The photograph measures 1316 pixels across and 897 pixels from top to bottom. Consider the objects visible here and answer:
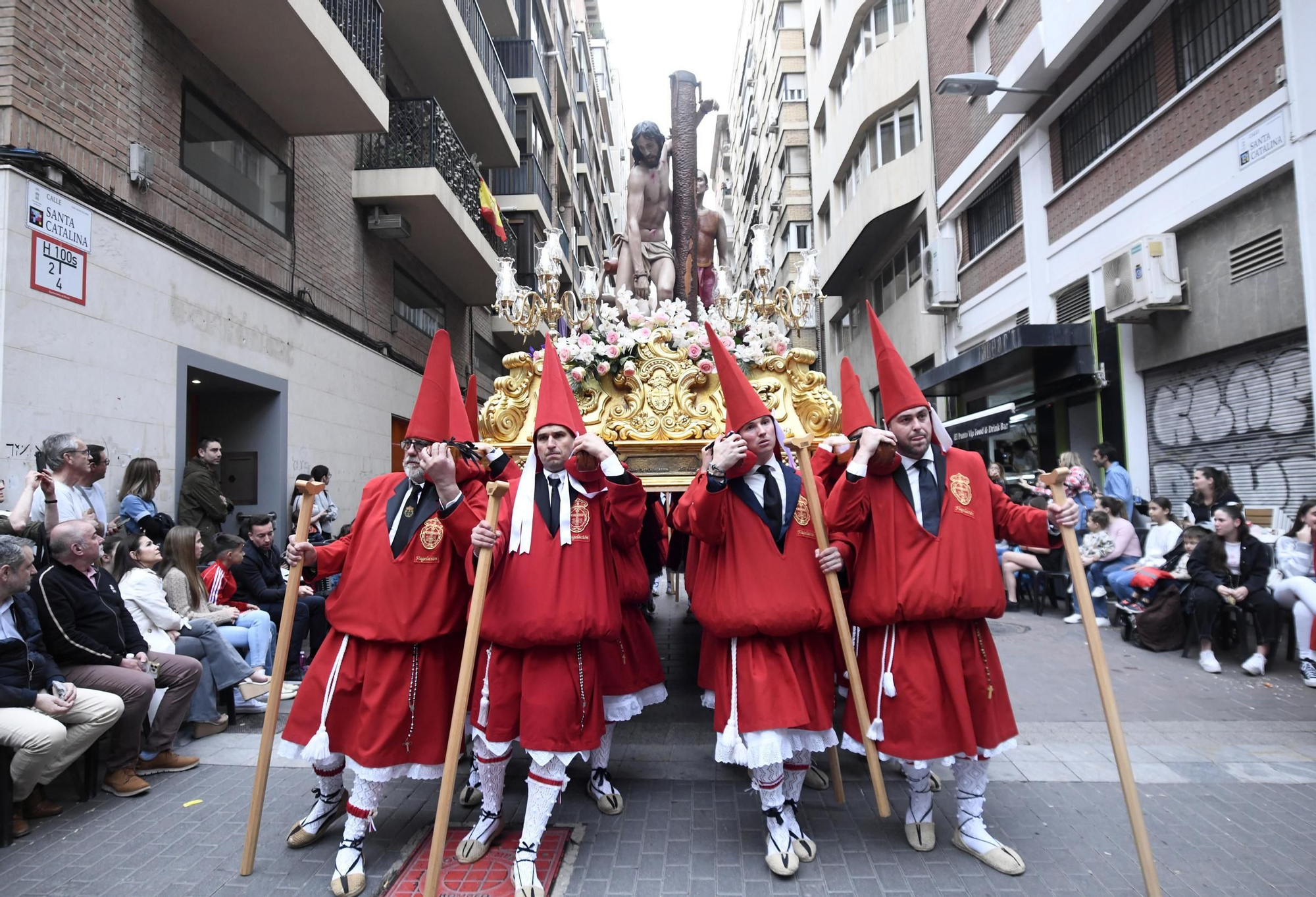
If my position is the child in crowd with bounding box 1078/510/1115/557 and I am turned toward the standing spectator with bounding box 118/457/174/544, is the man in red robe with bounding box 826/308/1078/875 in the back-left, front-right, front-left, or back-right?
front-left

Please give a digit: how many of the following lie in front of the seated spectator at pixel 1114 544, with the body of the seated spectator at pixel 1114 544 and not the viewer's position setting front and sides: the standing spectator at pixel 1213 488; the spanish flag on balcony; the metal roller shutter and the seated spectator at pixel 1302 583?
1

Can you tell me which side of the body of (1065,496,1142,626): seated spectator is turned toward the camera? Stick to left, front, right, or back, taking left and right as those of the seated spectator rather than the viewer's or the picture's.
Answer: left

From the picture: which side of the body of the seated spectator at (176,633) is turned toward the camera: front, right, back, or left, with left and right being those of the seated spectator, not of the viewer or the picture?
right

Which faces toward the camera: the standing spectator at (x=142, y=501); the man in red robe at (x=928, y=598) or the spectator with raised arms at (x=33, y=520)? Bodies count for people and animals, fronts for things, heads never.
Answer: the man in red robe

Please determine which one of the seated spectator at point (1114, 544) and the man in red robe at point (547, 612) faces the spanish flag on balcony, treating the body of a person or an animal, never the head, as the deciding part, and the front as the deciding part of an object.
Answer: the seated spectator

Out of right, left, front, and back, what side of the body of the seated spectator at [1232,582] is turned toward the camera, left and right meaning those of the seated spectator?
front

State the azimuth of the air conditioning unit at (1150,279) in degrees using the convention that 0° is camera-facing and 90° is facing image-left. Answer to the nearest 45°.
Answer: approximately 45°

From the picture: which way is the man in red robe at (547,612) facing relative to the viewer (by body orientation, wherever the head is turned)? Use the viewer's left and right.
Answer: facing the viewer

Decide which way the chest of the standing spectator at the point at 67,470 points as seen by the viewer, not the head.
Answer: to the viewer's right

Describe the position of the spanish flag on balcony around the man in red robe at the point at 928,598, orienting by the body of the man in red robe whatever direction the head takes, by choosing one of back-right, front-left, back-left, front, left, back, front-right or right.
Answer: back-right

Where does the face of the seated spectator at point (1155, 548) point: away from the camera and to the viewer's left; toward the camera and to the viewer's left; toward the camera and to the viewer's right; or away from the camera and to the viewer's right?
toward the camera and to the viewer's left

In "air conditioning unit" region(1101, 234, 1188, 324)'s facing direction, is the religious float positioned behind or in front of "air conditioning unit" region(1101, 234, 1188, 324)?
in front

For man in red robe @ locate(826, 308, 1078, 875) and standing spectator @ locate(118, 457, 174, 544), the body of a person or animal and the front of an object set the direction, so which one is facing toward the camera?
the man in red robe

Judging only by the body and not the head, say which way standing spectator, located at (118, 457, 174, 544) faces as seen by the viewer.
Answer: to the viewer's right
